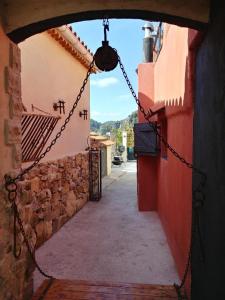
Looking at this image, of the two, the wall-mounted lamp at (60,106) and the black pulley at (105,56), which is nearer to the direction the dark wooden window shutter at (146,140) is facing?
the black pulley

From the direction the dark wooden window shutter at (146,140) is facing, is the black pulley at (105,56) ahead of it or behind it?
ahead

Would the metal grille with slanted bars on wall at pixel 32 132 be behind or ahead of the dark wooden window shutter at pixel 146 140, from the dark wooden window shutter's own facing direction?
ahead

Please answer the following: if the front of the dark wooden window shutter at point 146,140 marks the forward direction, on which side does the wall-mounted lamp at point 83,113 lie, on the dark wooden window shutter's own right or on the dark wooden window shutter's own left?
on the dark wooden window shutter's own right

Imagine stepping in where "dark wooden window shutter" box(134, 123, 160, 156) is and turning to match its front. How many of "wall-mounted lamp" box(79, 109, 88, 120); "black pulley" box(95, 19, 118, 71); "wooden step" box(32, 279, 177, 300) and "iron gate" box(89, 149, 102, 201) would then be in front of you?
2

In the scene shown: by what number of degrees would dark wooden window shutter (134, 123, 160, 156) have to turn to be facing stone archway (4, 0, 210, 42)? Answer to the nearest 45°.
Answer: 0° — it already faces it

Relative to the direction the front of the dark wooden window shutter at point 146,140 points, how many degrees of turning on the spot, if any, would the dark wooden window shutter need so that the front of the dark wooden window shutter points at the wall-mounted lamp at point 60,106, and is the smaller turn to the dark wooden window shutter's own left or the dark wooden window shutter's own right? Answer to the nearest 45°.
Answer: approximately 45° to the dark wooden window shutter's own right

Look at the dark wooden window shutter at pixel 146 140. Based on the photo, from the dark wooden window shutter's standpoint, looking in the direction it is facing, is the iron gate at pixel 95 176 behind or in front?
behind
